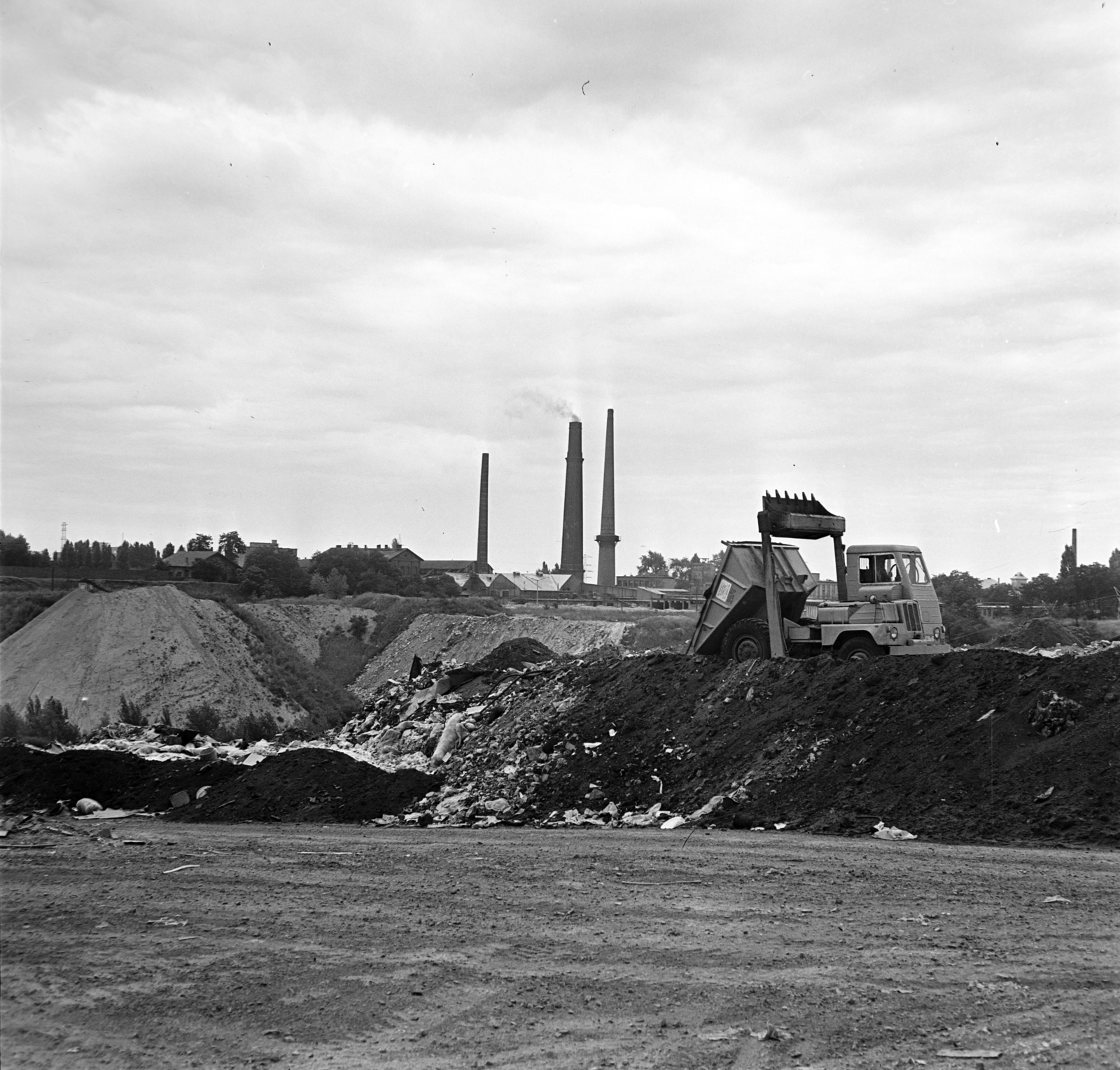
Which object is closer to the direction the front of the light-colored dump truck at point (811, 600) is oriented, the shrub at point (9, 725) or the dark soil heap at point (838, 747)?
the dark soil heap

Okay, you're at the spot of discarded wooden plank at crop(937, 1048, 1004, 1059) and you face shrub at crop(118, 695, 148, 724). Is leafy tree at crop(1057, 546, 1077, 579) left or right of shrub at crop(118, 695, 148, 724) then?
right

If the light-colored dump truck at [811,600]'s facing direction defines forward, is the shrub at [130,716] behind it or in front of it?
behind

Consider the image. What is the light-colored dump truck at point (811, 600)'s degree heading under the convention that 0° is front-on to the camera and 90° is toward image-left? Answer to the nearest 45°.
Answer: approximately 315°

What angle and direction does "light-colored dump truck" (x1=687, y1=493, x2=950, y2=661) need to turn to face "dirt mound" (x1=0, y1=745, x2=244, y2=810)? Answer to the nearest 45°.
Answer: approximately 90° to its right

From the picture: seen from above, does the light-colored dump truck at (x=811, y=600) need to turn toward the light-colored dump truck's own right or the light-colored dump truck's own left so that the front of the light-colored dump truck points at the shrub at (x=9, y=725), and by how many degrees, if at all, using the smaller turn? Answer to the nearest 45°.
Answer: approximately 135° to the light-colored dump truck's own right

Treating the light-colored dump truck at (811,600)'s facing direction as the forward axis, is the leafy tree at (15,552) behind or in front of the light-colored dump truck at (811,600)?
behind
